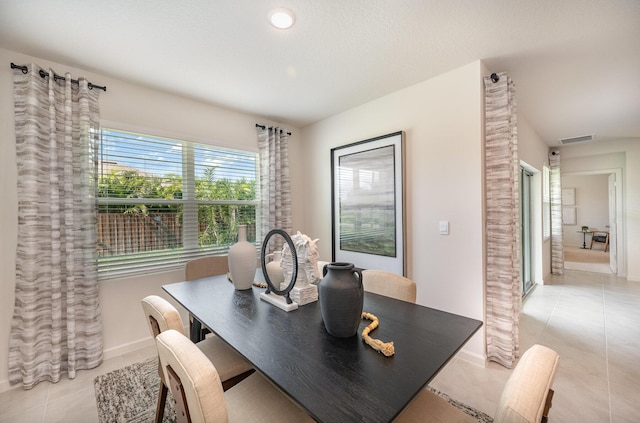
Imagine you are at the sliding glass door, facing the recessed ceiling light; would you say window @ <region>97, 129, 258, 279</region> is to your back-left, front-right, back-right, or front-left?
front-right

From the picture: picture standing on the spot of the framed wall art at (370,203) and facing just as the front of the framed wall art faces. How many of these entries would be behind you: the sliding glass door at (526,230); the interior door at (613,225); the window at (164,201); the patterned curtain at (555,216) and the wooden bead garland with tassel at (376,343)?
3

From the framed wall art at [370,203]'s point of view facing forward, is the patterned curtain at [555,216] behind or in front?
behind

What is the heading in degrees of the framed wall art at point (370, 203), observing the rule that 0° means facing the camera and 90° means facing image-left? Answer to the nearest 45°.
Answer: approximately 45°

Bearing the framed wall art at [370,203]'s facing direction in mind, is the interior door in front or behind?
behind

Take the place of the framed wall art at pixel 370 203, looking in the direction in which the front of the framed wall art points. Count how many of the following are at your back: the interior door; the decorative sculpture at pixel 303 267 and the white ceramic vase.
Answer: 1

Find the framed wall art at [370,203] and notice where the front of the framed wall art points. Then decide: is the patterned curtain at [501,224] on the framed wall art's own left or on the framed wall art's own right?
on the framed wall art's own left

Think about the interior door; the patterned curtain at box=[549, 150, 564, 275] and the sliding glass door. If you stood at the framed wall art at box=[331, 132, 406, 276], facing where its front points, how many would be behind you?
3

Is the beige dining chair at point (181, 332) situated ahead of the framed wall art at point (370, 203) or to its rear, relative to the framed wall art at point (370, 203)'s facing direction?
ahead

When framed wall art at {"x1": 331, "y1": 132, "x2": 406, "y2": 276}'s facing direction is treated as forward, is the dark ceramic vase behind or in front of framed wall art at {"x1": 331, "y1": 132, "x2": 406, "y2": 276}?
in front

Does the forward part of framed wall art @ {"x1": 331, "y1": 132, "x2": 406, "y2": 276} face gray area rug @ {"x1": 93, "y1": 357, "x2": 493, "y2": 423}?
yes

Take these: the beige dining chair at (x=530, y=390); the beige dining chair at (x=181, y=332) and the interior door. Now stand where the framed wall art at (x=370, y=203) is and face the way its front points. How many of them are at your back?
1

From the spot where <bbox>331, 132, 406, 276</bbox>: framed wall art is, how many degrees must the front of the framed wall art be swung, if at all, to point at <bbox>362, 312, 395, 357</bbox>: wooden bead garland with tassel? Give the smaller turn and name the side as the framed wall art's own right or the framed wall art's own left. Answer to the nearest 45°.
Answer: approximately 45° to the framed wall art's own left

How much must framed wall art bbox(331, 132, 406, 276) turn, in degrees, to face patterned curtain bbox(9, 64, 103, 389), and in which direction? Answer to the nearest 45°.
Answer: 0° — it already faces it
